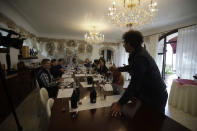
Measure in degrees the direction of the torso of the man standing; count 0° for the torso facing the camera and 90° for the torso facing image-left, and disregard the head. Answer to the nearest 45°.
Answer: approximately 90°

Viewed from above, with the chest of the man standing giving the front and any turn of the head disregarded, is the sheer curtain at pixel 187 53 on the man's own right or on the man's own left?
on the man's own right

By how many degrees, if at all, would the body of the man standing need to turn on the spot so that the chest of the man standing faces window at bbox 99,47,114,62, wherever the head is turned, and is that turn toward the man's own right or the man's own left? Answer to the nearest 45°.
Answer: approximately 90° to the man's own right

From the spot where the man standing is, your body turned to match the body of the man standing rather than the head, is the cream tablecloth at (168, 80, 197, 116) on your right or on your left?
on your right

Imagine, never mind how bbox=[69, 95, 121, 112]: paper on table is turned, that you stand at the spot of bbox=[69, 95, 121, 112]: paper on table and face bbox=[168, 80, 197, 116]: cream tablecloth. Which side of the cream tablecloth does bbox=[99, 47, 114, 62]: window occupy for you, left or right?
left

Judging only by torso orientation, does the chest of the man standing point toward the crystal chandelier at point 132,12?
no

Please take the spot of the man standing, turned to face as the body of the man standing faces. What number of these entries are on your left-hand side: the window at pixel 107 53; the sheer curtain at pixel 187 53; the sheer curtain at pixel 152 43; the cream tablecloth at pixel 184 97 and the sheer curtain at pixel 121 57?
0
